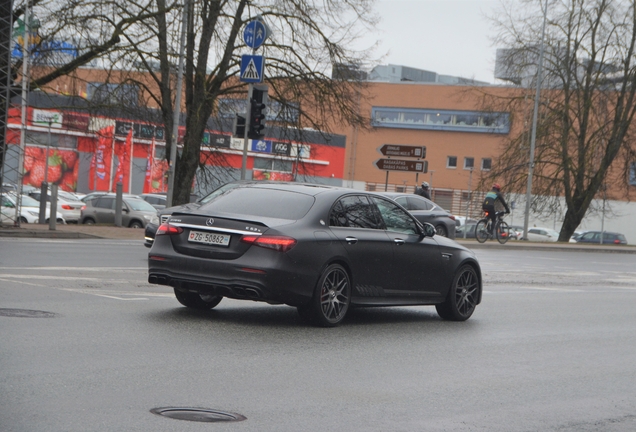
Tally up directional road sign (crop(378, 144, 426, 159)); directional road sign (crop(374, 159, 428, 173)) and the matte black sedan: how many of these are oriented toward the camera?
2

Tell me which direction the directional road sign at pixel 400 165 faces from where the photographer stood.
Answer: facing the viewer

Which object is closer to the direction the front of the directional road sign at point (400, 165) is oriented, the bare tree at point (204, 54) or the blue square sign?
the blue square sign

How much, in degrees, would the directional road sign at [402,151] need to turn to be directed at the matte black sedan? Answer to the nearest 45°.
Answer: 0° — it already faces it

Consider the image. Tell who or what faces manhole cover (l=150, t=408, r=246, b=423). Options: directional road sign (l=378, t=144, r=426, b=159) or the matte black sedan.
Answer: the directional road sign

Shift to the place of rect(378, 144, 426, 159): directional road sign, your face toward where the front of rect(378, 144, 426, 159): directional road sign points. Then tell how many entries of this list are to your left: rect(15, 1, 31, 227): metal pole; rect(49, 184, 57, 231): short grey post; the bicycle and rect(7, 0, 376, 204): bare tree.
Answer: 1

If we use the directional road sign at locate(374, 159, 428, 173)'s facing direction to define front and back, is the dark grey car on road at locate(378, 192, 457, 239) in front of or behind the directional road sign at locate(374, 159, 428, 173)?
in front

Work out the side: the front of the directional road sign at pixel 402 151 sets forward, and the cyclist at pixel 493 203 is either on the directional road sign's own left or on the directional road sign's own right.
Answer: on the directional road sign's own left

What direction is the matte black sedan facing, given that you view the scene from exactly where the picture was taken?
facing away from the viewer and to the right of the viewer
